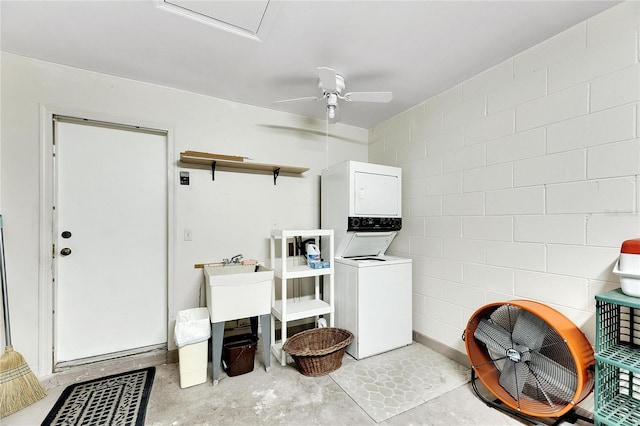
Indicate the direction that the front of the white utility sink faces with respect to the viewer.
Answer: facing the viewer

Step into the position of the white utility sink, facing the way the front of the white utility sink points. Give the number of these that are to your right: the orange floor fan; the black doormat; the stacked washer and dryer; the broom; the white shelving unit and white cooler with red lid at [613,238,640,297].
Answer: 2

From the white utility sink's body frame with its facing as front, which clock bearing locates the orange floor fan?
The orange floor fan is roughly at 10 o'clock from the white utility sink.

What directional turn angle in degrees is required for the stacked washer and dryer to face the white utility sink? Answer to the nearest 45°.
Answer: approximately 90° to its right

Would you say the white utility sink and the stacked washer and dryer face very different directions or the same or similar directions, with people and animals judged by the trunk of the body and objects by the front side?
same or similar directions

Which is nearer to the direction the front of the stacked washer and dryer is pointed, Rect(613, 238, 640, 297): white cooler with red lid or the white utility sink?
the white cooler with red lid

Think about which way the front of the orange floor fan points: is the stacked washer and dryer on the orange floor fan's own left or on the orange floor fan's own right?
on the orange floor fan's own right

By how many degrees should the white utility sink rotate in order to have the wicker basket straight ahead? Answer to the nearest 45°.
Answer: approximately 90° to its left

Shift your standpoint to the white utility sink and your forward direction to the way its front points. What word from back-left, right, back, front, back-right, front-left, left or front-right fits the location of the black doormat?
right

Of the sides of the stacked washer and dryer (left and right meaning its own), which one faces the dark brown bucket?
right

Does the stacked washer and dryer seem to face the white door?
no

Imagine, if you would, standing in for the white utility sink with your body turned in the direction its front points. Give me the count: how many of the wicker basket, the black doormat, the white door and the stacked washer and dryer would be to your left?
2

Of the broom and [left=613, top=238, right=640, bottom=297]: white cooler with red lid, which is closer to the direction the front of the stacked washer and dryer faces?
the white cooler with red lid

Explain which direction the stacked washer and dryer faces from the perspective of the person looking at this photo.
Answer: facing the viewer and to the right of the viewer
